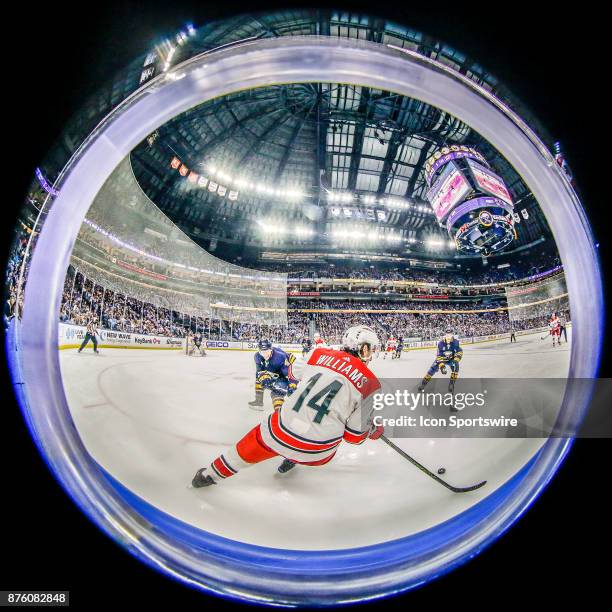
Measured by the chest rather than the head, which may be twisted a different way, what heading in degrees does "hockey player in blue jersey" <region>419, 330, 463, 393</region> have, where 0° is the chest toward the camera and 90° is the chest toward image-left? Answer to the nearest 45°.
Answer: approximately 0°

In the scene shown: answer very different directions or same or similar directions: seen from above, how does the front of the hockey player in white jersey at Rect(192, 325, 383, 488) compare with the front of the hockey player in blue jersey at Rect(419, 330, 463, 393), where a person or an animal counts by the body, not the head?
very different directions

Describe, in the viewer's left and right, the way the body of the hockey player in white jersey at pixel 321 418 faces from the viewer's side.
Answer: facing away from the viewer and to the right of the viewer

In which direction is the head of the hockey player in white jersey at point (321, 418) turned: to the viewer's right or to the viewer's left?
to the viewer's right

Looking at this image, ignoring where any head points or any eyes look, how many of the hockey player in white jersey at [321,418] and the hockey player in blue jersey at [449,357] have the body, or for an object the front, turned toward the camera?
1
